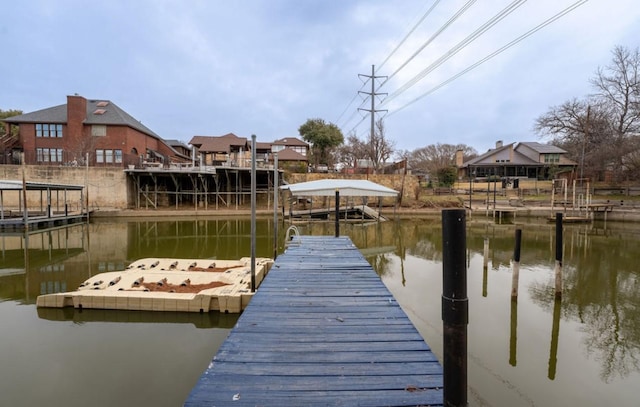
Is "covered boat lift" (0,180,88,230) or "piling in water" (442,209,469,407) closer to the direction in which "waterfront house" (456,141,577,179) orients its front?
the piling in water

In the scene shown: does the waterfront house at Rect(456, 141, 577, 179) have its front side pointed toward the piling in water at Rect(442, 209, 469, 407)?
yes

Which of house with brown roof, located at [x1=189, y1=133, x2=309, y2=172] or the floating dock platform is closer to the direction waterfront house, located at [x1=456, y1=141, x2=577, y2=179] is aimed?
the floating dock platform

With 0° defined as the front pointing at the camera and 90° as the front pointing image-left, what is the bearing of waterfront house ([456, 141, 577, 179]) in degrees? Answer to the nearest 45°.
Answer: approximately 0°

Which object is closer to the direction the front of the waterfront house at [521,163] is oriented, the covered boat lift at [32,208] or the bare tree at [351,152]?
the covered boat lift

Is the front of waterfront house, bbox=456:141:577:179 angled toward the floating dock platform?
yes

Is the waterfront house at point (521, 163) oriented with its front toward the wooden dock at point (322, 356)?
yes
